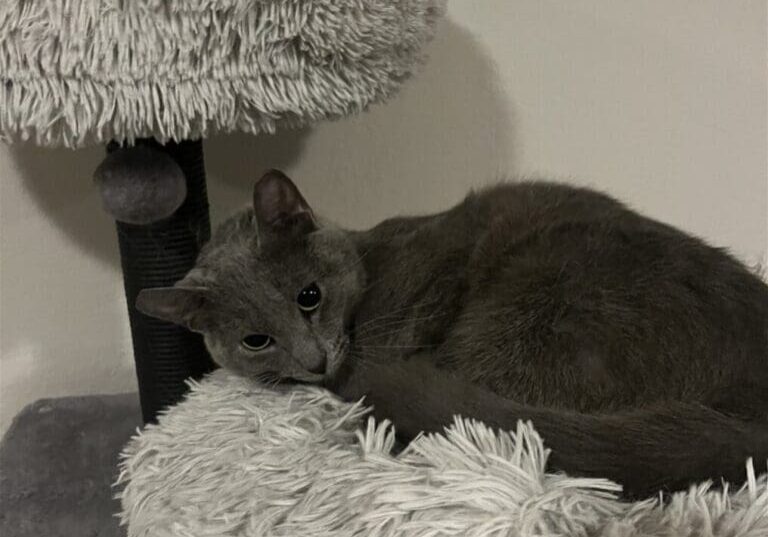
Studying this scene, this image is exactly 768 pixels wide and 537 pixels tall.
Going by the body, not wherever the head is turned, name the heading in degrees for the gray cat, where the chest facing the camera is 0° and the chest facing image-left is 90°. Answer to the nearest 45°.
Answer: approximately 90°
